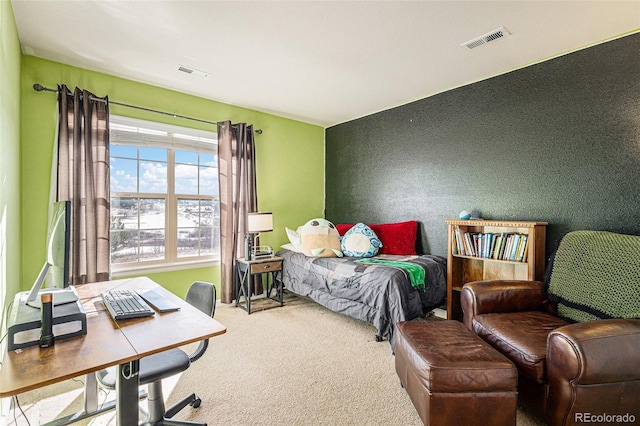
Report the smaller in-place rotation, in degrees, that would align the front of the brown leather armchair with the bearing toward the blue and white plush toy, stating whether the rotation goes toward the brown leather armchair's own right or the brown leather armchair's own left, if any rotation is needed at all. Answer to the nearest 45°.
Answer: approximately 90° to the brown leather armchair's own right

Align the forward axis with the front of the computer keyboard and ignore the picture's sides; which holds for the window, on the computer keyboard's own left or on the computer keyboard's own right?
on the computer keyboard's own left

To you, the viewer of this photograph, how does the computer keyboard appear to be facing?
facing to the right of the viewer

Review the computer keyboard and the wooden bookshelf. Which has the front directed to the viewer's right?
the computer keyboard

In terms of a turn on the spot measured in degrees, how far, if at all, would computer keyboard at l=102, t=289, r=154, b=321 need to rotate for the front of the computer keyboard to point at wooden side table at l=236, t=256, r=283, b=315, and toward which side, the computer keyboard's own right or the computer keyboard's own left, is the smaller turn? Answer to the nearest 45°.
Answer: approximately 45° to the computer keyboard's own left

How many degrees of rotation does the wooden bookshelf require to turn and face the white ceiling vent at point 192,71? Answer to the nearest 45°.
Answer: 0° — it already faces it

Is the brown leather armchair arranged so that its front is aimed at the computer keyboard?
yes

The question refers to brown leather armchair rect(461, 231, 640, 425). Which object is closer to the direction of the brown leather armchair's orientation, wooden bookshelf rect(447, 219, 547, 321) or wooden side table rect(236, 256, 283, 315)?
the wooden side table

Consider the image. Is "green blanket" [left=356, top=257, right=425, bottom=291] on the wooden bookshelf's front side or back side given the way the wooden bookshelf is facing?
on the front side

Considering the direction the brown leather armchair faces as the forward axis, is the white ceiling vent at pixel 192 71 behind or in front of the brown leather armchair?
in front

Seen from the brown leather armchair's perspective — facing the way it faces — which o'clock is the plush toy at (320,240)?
The plush toy is roughly at 2 o'clock from the brown leather armchair.

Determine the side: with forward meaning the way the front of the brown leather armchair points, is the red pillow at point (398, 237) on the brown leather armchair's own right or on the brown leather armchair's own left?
on the brown leather armchair's own right
